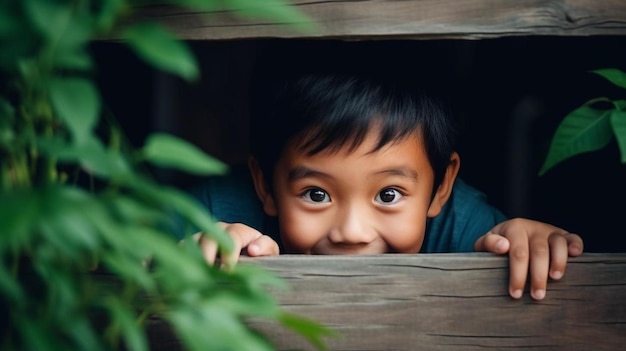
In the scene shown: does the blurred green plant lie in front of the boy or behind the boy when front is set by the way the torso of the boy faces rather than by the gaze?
in front

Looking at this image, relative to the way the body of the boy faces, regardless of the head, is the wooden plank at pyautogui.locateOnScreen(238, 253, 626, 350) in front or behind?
in front

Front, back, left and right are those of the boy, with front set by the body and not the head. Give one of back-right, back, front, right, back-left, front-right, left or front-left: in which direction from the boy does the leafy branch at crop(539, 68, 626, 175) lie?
front-left

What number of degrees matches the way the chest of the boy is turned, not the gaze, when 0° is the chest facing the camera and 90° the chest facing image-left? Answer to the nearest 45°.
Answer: approximately 0°
